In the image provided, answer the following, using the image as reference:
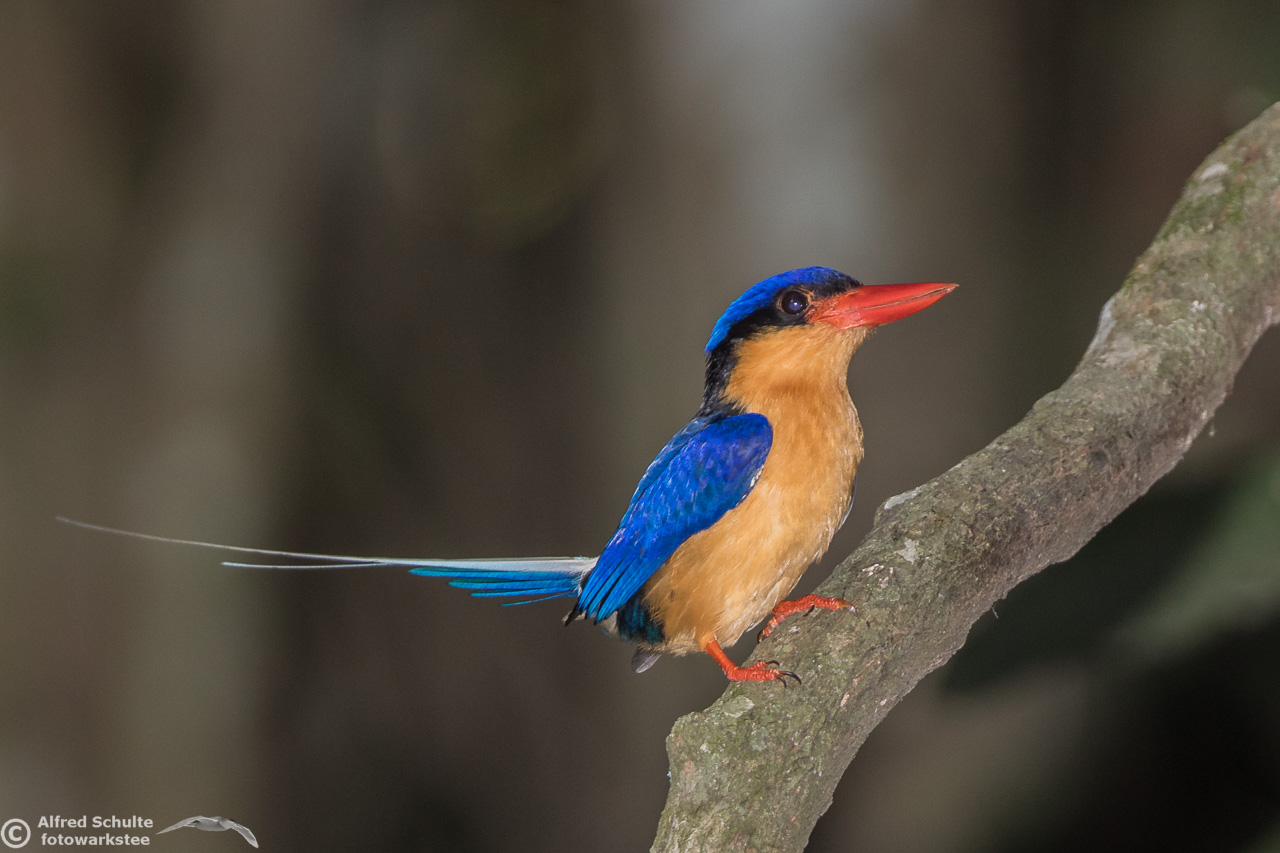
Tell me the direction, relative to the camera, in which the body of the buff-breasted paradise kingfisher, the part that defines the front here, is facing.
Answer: to the viewer's right
